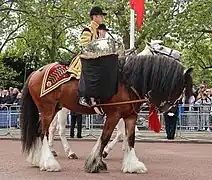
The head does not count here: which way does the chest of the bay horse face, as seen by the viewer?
to the viewer's right

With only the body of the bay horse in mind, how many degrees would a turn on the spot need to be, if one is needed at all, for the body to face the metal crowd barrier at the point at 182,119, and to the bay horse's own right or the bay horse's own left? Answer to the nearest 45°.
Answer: approximately 90° to the bay horse's own left

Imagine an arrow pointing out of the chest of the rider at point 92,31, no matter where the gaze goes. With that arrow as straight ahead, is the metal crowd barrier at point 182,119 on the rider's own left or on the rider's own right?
on the rider's own left

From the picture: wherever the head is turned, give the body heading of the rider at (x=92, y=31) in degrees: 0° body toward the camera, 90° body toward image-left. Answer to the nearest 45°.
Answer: approximately 270°

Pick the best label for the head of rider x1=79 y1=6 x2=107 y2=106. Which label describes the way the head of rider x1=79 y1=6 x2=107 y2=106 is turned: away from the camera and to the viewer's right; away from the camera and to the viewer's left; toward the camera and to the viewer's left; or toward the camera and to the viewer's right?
toward the camera and to the viewer's right
